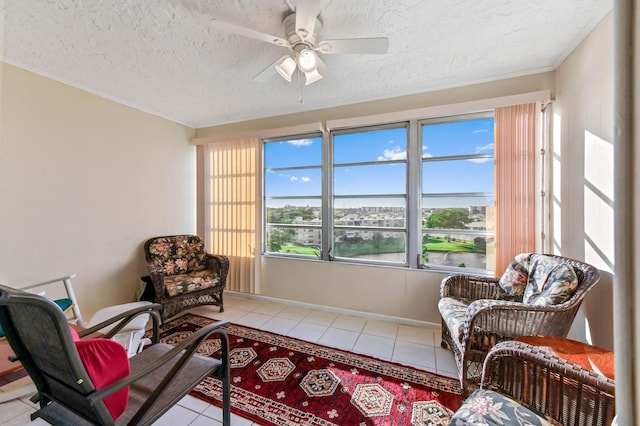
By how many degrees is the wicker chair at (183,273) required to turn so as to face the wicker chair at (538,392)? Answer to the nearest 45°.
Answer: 0° — it already faces it

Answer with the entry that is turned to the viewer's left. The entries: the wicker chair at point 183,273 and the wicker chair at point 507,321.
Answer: the wicker chair at point 507,321

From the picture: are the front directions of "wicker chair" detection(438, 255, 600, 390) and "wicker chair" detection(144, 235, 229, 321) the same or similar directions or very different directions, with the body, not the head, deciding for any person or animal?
very different directions

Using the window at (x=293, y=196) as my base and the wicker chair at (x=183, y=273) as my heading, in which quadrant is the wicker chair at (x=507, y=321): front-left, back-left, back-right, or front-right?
back-left

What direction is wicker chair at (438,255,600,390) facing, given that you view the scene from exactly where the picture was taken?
facing to the left of the viewer

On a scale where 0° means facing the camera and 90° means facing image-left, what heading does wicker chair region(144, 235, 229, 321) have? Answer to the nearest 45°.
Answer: approximately 315°
